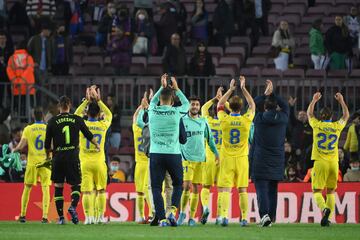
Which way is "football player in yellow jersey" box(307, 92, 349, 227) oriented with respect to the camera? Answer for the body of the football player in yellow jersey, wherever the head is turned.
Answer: away from the camera

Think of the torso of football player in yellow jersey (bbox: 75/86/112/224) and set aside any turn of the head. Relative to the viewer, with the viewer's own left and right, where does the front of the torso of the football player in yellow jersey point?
facing away from the viewer

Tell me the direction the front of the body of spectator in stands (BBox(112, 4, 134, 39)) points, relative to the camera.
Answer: toward the camera

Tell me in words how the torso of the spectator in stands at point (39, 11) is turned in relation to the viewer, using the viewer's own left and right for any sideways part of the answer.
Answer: facing the viewer

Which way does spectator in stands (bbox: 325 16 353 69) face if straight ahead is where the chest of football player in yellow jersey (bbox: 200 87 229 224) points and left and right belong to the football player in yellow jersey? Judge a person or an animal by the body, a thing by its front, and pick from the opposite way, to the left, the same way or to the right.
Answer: the opposite way

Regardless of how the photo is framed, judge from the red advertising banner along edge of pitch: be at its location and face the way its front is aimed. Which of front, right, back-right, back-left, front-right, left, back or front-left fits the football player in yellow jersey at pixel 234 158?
front

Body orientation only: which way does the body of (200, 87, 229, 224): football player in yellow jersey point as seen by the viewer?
away from the camera

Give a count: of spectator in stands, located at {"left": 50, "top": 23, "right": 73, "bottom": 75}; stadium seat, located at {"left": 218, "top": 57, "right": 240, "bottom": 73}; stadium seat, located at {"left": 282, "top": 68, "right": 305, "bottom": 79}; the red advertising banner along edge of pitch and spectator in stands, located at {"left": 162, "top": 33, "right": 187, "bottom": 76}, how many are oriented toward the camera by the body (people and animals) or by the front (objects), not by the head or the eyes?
5

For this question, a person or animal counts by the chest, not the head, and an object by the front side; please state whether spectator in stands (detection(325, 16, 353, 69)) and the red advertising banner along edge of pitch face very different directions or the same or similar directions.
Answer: same or similar directions

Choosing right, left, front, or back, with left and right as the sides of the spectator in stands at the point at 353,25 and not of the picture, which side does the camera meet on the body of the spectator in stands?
front

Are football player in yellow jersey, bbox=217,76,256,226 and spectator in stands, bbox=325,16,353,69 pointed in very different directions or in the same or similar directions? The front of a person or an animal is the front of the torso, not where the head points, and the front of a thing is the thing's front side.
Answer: very different directions

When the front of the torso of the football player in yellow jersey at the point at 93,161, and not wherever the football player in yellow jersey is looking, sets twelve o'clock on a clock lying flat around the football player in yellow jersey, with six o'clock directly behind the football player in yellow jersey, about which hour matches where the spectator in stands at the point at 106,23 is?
The spectator in stands is roughly at 12 o'clock from the football player in yellow jersey.

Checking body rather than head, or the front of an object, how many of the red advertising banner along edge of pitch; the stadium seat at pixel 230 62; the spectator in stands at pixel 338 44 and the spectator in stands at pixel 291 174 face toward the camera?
4

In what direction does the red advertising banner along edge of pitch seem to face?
toward the camera

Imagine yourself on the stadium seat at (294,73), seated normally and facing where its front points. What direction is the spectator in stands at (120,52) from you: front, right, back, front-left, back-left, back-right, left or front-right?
right

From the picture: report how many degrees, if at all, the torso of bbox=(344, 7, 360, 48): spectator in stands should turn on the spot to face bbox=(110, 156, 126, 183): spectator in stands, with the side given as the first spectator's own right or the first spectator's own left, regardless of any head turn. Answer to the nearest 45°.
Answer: approximately 45° to the first spectator's own right
